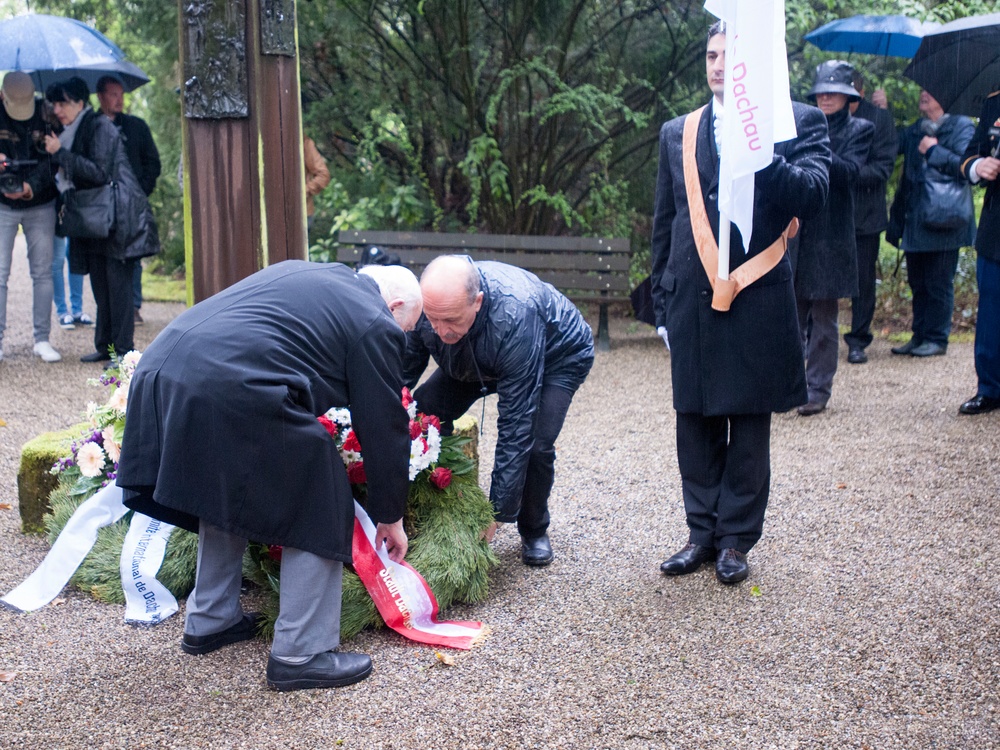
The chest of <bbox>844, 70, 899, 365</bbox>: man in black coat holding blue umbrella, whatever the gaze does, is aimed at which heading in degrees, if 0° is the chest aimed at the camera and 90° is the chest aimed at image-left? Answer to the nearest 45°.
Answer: approximately 45°

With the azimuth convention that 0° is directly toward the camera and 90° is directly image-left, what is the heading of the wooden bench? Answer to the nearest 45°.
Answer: approximately 0°

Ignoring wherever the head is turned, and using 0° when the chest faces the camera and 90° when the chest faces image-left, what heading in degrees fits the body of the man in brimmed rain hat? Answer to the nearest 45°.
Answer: approximately 45°

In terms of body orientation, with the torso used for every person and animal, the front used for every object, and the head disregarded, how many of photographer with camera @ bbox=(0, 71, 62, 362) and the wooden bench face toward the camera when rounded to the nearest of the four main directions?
2

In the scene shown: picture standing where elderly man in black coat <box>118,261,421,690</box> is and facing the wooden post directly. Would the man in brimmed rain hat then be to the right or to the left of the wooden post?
right

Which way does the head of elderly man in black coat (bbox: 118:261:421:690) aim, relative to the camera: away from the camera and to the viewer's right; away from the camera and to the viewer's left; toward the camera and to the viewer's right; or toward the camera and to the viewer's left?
away from the camera and to the viewer's right

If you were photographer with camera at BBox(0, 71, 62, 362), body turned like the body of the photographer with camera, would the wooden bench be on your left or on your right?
on your left
